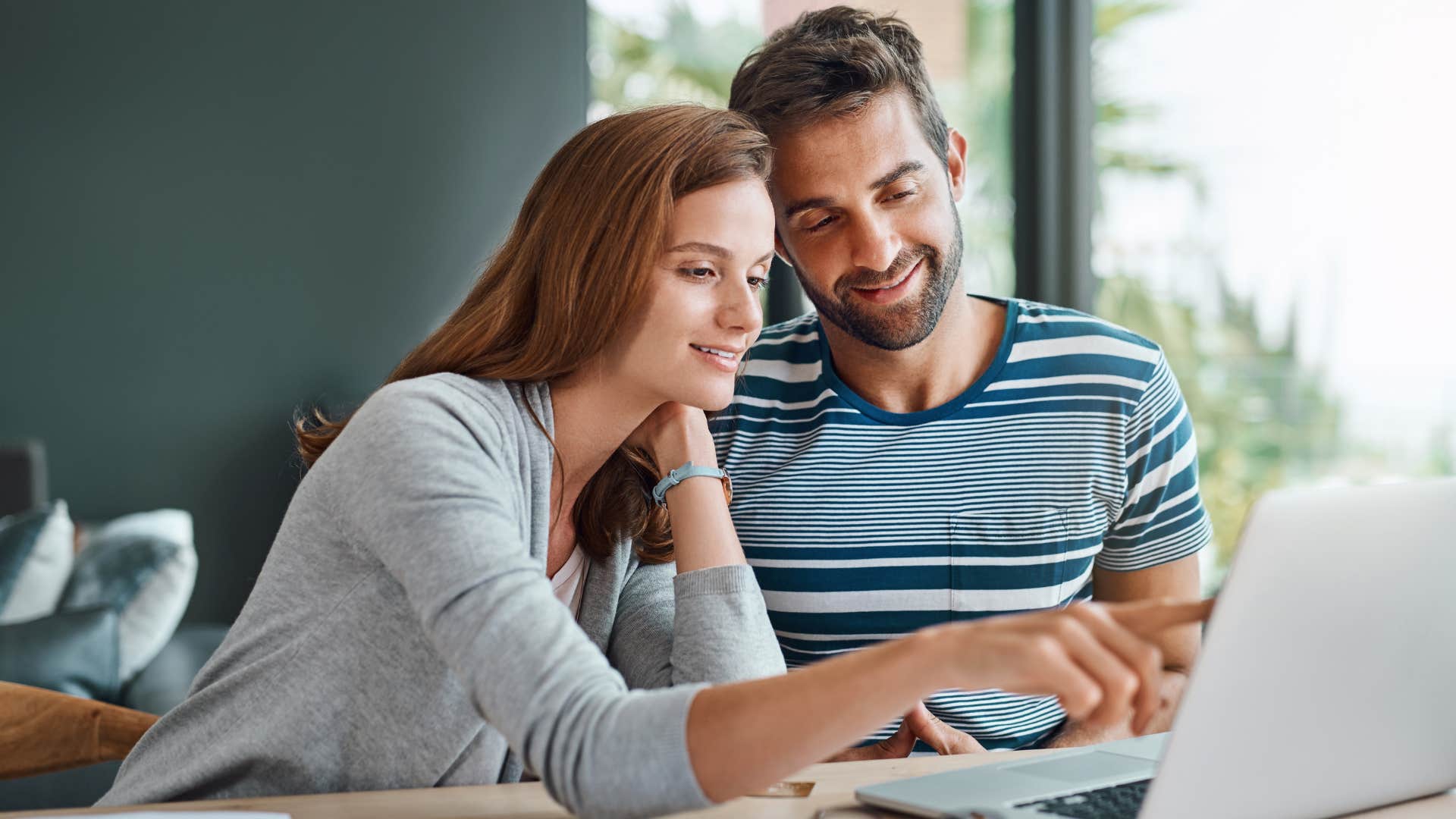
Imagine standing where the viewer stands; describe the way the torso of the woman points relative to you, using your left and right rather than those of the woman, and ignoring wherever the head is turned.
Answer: facing the viewer and to the right of the viewer

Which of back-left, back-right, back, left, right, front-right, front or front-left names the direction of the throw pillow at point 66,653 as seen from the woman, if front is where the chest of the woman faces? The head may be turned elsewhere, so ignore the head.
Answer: back

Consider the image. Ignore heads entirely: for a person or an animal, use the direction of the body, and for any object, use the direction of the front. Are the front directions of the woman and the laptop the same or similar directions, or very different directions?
very different directions

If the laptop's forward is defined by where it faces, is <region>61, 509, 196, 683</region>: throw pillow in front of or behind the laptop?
in front

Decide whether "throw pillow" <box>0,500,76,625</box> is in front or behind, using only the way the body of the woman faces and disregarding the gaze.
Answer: behind

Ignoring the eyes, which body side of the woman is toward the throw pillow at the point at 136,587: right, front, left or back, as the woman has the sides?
back

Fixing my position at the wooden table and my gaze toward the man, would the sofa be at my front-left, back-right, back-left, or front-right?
front-left

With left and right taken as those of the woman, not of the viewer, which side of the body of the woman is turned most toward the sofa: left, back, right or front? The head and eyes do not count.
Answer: back

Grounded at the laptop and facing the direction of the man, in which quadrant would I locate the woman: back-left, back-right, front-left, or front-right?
front-left

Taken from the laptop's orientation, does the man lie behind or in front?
in front

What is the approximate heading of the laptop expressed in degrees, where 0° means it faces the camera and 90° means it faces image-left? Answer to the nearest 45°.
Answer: approximately 135°
